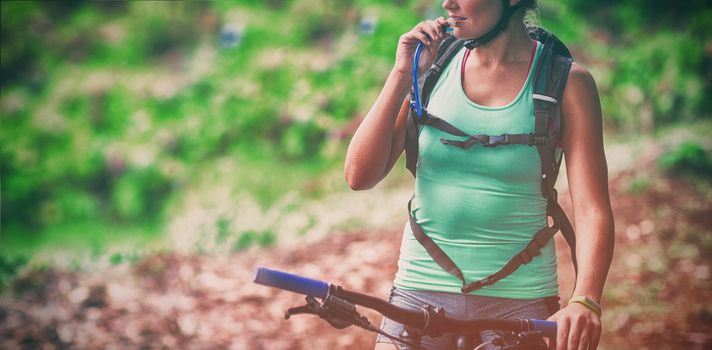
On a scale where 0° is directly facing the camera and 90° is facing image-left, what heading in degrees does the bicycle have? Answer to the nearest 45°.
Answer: approximately 45°

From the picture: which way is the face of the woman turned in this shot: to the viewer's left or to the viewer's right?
to the viewer's left
